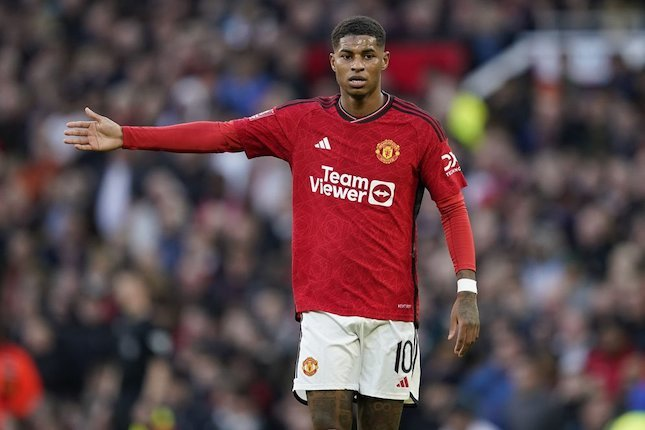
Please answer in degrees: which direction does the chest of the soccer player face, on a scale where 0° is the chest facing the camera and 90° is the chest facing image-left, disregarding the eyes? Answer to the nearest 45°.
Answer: approximately 0°

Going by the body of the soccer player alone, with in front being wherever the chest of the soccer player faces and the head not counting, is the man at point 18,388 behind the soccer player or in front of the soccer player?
behind
